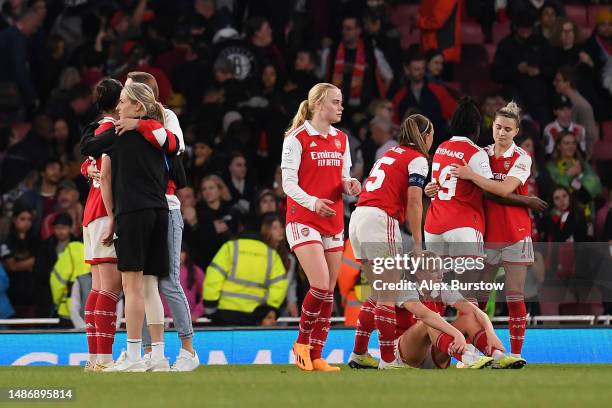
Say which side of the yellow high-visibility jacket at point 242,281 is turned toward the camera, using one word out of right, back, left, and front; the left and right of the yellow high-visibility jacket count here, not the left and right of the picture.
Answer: back

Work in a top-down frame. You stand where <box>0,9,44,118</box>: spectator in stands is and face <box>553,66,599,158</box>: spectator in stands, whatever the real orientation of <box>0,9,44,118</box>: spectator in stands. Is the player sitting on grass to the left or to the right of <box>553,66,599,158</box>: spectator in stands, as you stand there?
right

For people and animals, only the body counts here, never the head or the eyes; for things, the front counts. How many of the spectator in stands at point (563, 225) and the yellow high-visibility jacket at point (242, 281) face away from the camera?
1

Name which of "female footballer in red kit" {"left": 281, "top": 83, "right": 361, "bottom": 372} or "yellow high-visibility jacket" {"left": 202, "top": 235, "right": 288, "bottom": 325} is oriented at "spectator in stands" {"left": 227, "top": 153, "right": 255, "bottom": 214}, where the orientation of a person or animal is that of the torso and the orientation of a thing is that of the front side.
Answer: the yellow high-visibility jacket

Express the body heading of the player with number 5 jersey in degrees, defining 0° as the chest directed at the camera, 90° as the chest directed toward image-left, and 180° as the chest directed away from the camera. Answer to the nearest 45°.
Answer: approximately 225°

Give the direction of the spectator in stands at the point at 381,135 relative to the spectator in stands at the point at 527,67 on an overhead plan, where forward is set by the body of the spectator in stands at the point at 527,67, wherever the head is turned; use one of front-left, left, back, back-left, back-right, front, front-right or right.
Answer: front-right

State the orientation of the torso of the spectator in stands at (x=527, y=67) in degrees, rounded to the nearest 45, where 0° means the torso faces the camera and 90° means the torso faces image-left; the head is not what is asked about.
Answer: approximately 0°
